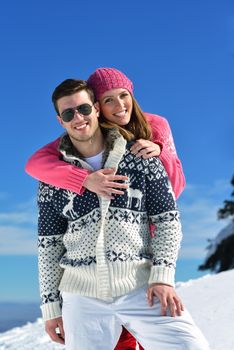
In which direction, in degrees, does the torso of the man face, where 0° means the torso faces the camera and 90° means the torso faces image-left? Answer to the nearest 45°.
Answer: approximately 0°

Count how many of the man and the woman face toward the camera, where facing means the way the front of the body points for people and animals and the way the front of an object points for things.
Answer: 2

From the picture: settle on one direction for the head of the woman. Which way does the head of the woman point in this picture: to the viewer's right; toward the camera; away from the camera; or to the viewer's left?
toward the camera

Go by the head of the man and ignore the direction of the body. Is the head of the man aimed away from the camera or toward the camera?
toward the camera

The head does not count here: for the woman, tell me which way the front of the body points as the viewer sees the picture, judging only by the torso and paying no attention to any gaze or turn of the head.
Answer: toward the camera

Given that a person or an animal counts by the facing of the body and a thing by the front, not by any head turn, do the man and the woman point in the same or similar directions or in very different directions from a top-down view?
same or similar directions
